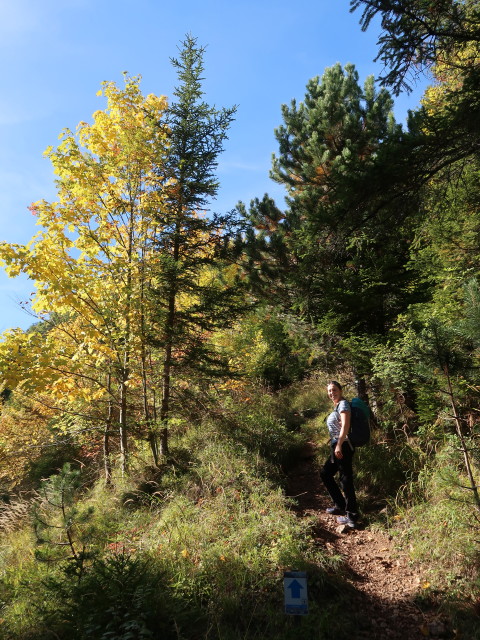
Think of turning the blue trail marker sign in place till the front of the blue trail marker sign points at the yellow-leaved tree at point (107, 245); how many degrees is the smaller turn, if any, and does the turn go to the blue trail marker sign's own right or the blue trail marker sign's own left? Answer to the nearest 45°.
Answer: approximately 135° to the blue trail marker sign's own right

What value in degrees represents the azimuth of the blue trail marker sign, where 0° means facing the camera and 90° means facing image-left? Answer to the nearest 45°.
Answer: approximately 0°
